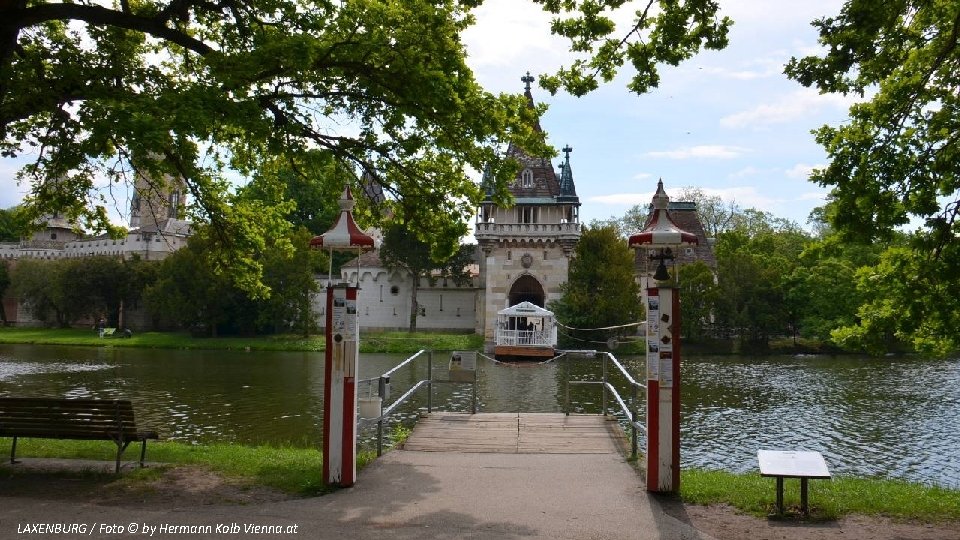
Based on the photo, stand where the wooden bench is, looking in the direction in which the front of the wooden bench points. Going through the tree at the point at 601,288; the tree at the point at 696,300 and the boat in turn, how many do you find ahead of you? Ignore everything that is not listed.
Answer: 3

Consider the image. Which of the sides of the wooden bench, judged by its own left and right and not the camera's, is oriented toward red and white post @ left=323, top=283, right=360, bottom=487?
right

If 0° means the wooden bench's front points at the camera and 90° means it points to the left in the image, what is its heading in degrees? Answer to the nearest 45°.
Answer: approximately 225°

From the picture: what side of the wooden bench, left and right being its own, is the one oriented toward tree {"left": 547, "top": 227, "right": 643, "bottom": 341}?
front
